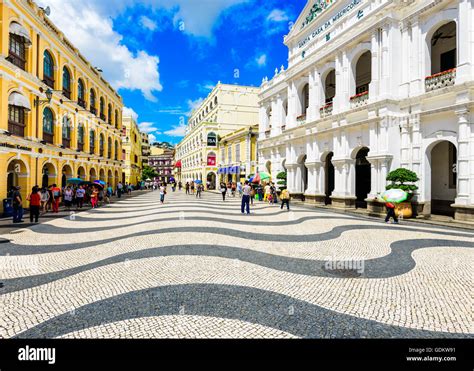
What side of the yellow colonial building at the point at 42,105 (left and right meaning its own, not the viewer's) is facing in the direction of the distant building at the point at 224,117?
left

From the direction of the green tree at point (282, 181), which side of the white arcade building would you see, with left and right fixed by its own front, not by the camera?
right

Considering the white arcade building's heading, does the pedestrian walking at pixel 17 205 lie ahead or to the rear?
ahead

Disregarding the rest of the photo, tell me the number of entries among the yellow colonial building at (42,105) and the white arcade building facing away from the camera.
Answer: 0

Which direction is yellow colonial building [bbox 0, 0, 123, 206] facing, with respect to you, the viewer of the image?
facing the viewer and to the right of the viewer

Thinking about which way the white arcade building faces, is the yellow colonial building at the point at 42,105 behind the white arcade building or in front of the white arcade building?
in front

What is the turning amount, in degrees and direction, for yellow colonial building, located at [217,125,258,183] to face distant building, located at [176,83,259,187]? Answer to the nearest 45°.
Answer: approximately 135° to its right

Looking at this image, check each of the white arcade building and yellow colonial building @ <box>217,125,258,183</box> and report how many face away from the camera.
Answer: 0

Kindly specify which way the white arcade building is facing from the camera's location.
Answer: facing the viewer and to the left of the viewer

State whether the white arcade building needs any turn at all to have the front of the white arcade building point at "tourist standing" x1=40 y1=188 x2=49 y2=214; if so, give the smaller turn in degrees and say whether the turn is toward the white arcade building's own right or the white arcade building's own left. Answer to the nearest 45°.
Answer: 0° — it already faces them

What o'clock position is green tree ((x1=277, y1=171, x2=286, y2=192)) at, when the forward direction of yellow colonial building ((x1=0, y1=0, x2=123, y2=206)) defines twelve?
The green tree is roughly at 11 o'clock from the yellow colonial building.

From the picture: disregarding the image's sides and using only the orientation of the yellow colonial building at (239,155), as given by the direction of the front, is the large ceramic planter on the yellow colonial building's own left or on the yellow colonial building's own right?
on the yellow colonial building's own left
